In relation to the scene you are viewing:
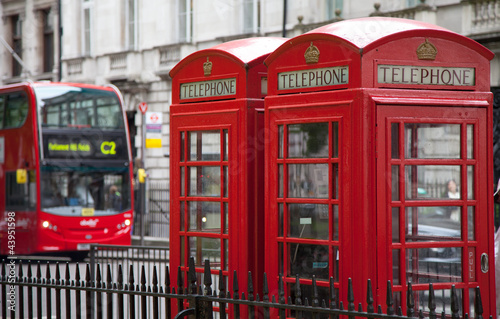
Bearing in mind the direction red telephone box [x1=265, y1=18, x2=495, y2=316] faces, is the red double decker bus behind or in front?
behind

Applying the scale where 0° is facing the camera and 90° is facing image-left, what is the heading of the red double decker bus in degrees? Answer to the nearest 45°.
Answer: approximately 315°

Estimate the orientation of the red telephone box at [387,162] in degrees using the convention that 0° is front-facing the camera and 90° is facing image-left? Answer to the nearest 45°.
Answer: approximately 315°
